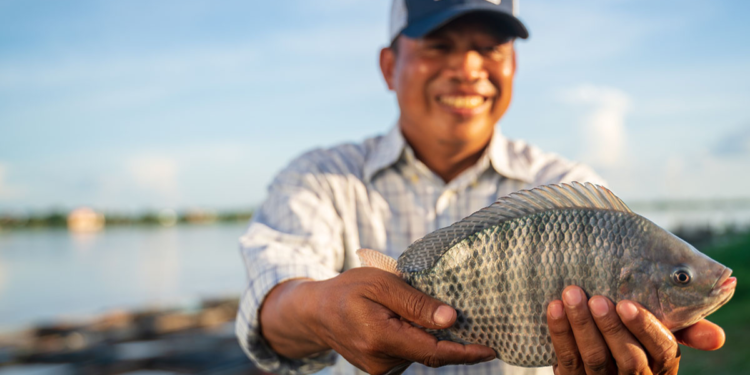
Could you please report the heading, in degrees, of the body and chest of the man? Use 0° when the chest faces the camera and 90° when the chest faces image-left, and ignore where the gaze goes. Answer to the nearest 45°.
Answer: approximately 0°
